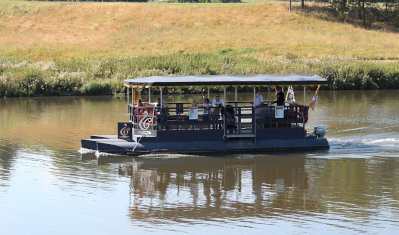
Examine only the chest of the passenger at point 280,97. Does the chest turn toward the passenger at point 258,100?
yes

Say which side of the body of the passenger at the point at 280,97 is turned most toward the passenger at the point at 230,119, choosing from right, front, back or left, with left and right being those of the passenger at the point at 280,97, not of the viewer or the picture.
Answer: front

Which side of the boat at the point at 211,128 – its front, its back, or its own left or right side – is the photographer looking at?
left

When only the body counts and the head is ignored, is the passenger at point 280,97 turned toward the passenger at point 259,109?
yes

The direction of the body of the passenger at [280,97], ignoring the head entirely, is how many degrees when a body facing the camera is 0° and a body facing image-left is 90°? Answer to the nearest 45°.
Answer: approximately 90°
